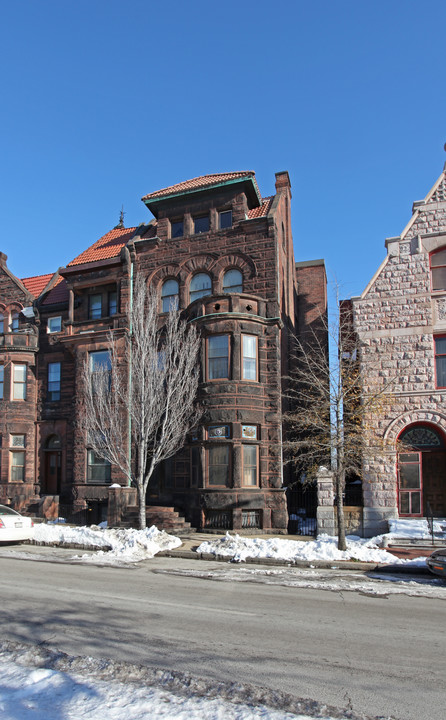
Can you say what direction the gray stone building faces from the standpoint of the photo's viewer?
facing the viewer

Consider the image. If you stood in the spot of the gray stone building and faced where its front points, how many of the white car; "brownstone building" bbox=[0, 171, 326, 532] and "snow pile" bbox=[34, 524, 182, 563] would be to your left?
0

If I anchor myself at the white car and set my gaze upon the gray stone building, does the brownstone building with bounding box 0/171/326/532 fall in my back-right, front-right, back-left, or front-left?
front-left

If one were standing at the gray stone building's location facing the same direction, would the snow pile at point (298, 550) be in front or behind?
in front

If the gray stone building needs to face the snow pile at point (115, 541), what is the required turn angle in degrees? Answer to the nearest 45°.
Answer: approximately 45° to its right

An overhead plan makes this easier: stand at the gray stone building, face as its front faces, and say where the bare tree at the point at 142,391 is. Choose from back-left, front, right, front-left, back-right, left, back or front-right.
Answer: right

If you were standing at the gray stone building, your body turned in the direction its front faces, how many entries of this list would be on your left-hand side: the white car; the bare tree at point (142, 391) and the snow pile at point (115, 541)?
0

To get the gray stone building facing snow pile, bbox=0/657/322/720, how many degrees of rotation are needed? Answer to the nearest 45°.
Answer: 0° — it already faces it
